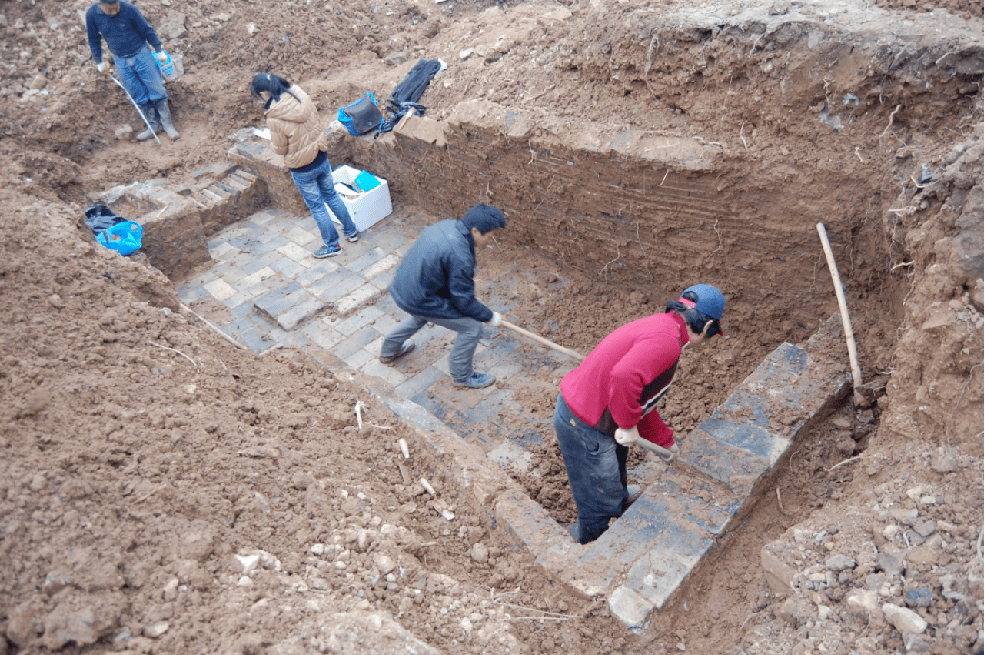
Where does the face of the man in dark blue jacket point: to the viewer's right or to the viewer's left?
to the viewer's right

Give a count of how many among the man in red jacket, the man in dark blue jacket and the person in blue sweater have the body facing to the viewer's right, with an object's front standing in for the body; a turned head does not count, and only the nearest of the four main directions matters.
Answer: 2

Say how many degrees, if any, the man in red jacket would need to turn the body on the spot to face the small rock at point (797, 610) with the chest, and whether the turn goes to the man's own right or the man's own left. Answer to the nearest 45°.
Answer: approximately 45° to the man's own right

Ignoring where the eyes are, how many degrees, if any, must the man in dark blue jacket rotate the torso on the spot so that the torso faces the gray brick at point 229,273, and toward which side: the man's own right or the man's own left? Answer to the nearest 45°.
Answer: approximately 135° to the man's own left

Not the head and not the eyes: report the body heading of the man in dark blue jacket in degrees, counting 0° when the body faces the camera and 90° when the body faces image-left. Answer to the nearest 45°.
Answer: approximately 270°

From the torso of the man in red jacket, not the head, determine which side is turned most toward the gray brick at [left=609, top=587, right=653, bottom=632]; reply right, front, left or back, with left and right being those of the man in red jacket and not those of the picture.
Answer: right

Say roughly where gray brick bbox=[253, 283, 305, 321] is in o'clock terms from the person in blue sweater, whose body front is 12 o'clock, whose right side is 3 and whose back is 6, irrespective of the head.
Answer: The gray brick is roughly at 12 o'clock from the person in blue sweater.

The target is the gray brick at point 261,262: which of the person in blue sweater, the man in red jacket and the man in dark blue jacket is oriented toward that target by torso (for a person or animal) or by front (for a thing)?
the person in blue sweater

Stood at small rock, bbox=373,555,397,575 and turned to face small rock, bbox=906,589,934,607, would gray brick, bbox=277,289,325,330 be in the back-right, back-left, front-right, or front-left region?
back-left

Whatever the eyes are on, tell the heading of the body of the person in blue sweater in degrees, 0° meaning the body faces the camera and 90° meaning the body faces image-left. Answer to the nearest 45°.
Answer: approximately 0°

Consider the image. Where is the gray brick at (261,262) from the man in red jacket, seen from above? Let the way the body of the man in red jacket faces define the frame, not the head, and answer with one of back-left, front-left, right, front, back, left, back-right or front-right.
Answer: back-left

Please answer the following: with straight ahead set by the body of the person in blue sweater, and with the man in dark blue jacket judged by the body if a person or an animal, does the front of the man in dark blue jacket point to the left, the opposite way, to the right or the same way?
to the left

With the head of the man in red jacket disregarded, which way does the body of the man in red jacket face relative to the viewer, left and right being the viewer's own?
facing to the right of the viewer

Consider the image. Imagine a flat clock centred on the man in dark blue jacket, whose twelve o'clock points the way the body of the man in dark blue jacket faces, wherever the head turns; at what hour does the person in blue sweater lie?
The person in blue sweater is roughly at 8 o'clock from the man in dark blue jacket.
